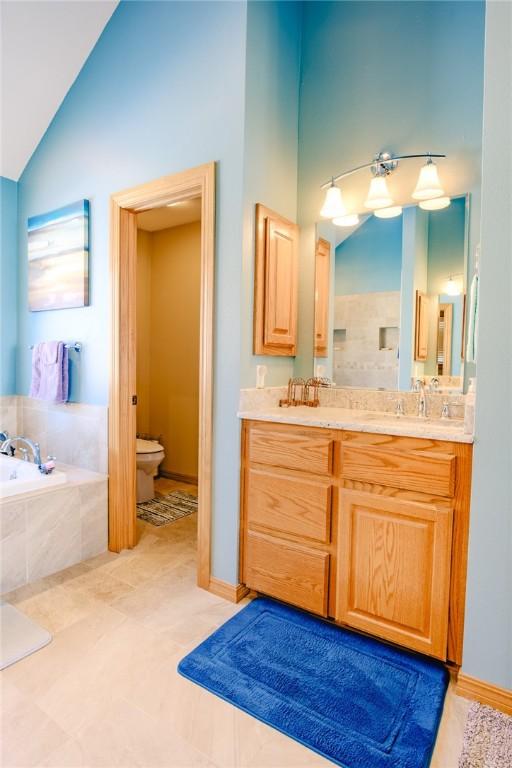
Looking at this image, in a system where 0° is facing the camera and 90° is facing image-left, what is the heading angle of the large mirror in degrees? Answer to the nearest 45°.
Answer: approximately 45°

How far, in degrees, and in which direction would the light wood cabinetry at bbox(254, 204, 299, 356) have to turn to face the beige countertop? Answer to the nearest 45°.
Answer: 0° — it already faces it

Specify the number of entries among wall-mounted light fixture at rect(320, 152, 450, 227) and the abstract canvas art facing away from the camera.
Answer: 0

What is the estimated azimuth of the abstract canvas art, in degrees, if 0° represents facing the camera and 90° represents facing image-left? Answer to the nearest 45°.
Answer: approximately 45°

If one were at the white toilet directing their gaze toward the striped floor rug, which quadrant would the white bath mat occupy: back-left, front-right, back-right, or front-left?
front-right

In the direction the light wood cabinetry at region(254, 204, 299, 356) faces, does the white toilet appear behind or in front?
behind

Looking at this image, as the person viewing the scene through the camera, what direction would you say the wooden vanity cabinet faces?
facing the viewer and to the left of the viewer

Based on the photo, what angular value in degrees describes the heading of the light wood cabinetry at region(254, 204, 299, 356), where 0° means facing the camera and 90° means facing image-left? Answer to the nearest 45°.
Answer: approximately 315°
